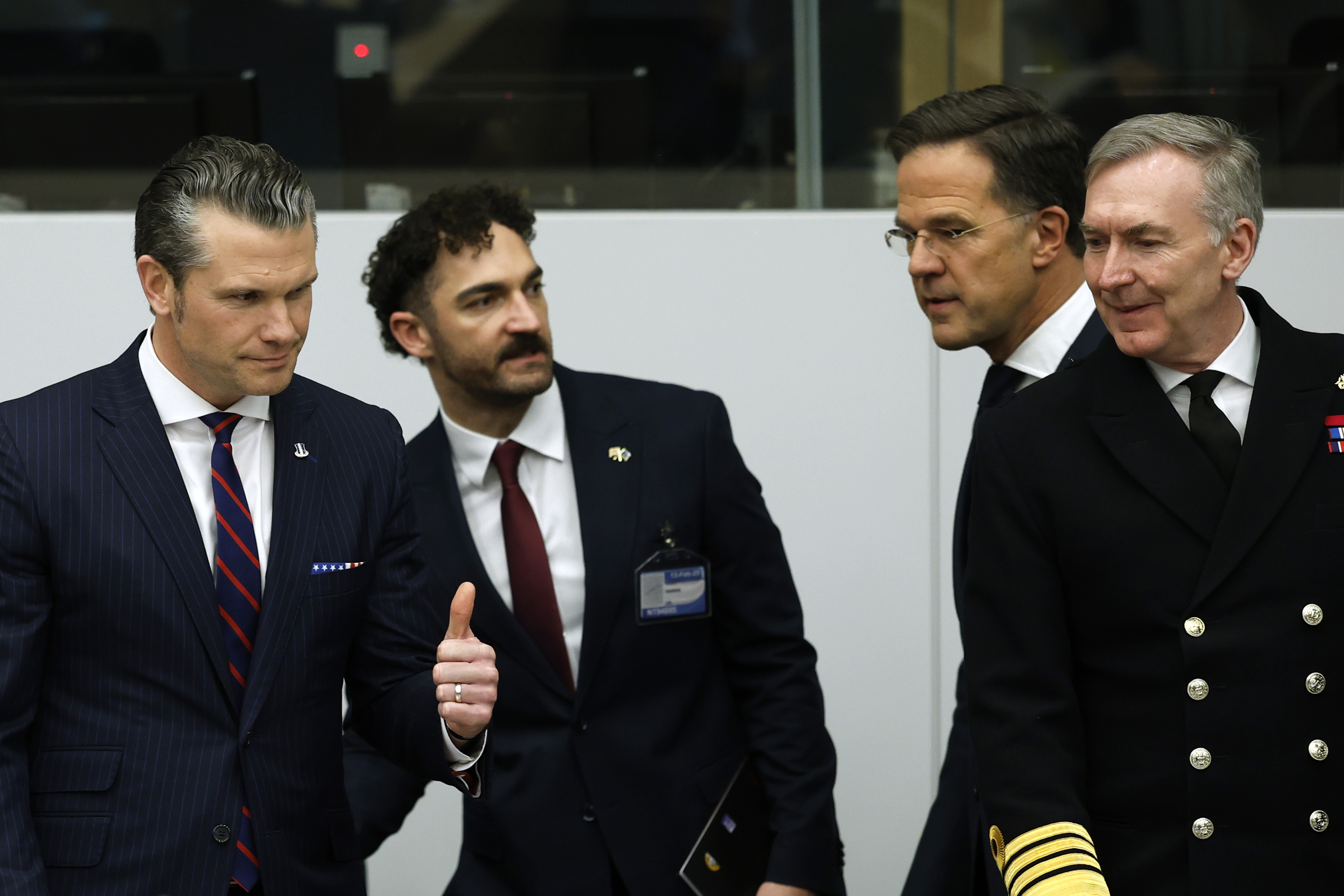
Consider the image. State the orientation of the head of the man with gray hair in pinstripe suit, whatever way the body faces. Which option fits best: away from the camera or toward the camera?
toward the camera

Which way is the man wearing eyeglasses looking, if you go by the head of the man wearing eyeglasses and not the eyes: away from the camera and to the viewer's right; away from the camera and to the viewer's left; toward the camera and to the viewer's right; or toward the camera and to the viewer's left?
toward the camera and to the viewer's left

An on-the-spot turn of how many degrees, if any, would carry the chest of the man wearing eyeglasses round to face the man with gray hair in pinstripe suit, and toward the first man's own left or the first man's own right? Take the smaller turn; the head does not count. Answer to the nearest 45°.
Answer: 0° — they already face them
